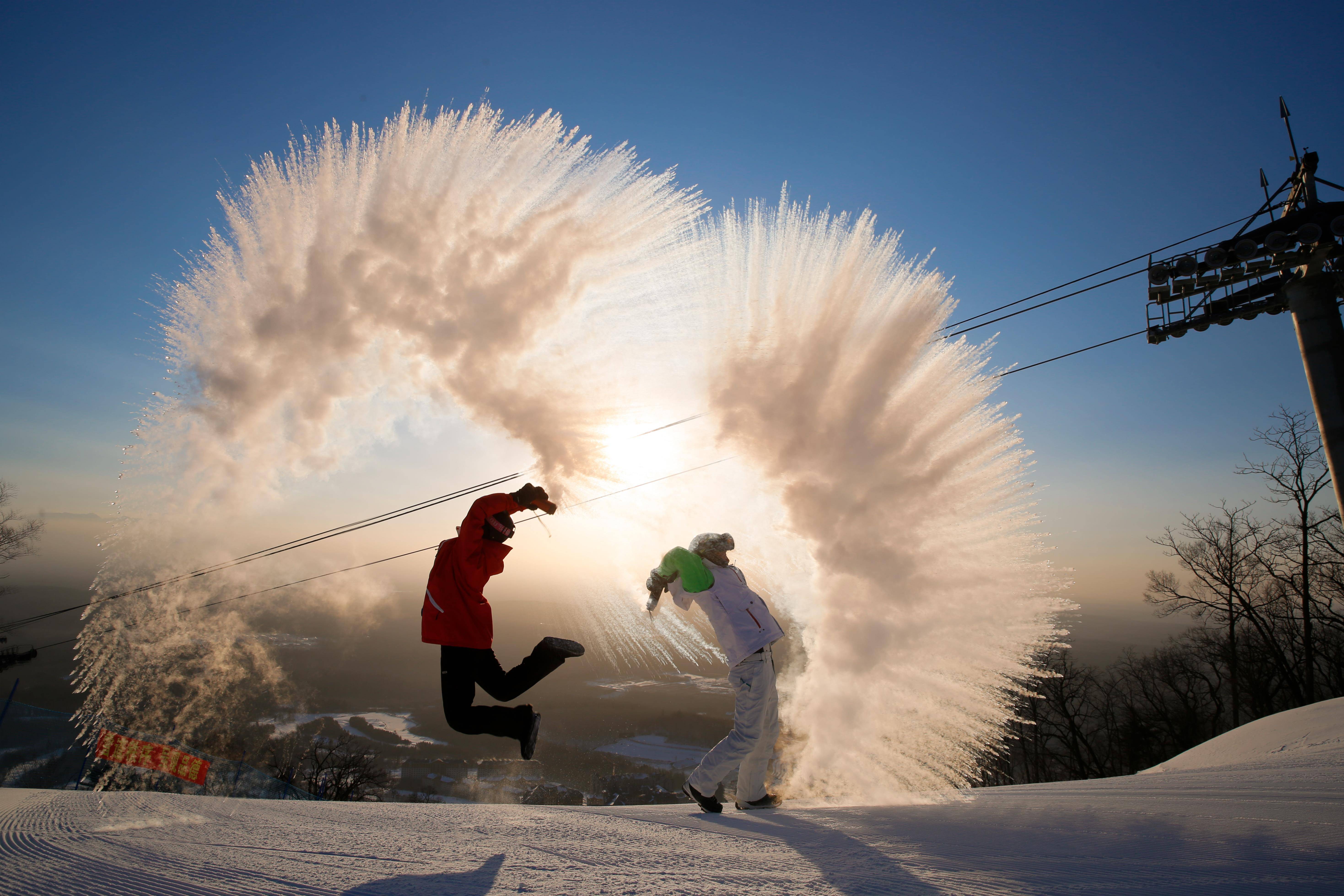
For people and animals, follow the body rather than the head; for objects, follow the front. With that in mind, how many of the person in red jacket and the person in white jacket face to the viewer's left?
1

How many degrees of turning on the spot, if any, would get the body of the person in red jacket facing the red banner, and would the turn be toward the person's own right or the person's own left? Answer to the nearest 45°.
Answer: approximately 45° to the person's own right

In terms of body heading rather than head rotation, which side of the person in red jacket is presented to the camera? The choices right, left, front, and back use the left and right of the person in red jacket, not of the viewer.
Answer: left

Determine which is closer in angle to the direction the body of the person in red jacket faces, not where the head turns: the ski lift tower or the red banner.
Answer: the red banner

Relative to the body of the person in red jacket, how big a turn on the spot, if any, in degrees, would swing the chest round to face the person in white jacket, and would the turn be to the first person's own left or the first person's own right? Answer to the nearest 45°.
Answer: approximately 180°
